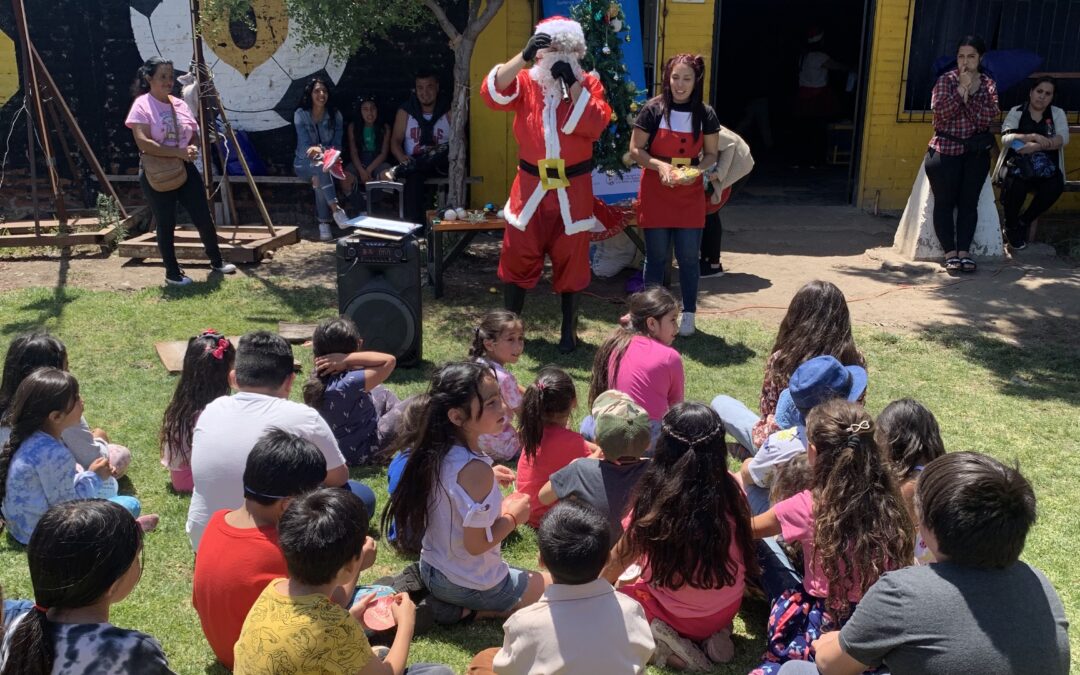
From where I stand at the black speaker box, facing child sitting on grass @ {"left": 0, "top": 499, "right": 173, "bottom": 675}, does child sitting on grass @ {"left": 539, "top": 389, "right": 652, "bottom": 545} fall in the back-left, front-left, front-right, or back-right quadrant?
front-left

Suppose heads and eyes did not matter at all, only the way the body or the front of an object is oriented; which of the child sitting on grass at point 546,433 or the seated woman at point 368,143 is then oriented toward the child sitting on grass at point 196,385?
the seated woman

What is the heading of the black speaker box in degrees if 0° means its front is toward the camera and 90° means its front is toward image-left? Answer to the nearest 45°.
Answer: approximately 0°

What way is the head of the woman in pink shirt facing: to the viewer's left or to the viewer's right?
to the viewer's right

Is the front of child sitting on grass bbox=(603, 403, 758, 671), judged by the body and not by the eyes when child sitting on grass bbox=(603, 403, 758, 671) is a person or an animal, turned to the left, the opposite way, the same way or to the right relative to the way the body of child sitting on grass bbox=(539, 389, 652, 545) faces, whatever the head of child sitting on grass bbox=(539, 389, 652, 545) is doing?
the same way

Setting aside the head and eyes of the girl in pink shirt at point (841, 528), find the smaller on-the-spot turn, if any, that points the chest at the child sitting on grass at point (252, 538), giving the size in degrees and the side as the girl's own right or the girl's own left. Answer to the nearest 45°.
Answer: approximately 90° to the girl's own left

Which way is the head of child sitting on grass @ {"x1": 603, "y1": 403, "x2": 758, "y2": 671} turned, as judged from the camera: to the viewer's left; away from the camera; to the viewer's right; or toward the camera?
away from the camera

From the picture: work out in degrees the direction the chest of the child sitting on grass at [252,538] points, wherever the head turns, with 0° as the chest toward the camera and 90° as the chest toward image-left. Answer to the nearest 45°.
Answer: approximately 225°

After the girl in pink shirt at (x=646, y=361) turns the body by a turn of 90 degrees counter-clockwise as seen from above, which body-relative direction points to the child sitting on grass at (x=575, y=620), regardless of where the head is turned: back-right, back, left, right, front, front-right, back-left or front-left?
back-left

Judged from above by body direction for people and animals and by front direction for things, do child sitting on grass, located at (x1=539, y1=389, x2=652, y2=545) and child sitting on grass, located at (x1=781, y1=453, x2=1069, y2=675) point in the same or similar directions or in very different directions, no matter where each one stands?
same or similar directions

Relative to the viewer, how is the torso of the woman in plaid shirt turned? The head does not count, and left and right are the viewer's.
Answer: facing the viewer

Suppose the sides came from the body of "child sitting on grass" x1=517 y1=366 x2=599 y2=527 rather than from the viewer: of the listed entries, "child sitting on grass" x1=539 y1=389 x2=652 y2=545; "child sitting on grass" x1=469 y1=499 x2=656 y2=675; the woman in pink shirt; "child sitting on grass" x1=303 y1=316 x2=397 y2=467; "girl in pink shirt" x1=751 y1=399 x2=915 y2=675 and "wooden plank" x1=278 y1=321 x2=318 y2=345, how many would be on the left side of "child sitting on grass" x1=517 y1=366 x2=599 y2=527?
3

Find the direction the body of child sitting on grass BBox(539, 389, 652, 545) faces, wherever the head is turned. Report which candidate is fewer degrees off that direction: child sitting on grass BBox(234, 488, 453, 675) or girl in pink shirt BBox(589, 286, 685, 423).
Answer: the girl in pink shirt

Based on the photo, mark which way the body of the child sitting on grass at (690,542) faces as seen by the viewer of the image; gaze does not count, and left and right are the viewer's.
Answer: facing away from the viewer

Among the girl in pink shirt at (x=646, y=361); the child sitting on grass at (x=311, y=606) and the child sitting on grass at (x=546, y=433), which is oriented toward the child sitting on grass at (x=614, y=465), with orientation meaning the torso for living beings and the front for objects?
the child sitting on grass at (x=311, y=606)

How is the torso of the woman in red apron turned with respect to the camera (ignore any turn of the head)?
toward the camera

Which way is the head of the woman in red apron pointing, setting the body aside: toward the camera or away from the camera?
toward the camera

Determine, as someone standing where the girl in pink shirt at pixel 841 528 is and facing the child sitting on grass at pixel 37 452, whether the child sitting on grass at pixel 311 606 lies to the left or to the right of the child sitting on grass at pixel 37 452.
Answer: left

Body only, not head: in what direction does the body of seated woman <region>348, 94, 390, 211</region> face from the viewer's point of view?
toward the camera

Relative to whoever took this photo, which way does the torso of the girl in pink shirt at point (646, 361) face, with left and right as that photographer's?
facing away from the viewer and to the right of the viewer

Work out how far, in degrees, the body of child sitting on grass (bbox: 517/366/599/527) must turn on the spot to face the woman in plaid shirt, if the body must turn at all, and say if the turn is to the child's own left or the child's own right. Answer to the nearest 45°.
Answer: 0° — they already face them

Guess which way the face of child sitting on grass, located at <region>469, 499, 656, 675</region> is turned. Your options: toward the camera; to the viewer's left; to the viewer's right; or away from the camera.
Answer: away from the camera
